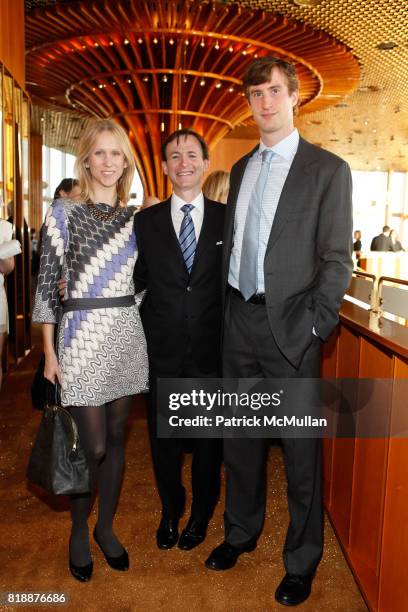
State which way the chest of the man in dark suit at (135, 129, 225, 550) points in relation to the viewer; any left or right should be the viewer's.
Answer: facing the viewer

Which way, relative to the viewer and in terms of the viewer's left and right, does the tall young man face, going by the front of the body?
facing the viewer and to the left of the viewer

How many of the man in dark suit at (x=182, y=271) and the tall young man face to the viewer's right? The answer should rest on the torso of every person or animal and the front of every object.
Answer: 0

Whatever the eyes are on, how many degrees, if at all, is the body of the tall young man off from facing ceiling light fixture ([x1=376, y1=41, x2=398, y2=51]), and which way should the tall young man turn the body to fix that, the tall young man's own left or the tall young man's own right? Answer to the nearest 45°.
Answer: approximately 135° to the tall young man's own right

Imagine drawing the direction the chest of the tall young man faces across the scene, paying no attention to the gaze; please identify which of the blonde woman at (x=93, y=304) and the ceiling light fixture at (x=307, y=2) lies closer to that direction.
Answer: the blonde woman

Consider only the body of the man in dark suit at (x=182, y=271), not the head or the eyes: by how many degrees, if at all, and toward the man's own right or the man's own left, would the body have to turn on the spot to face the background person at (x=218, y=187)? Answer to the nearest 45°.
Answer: approximately 180°

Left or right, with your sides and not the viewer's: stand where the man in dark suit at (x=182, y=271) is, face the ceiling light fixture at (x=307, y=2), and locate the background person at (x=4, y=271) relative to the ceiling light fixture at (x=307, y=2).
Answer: left
